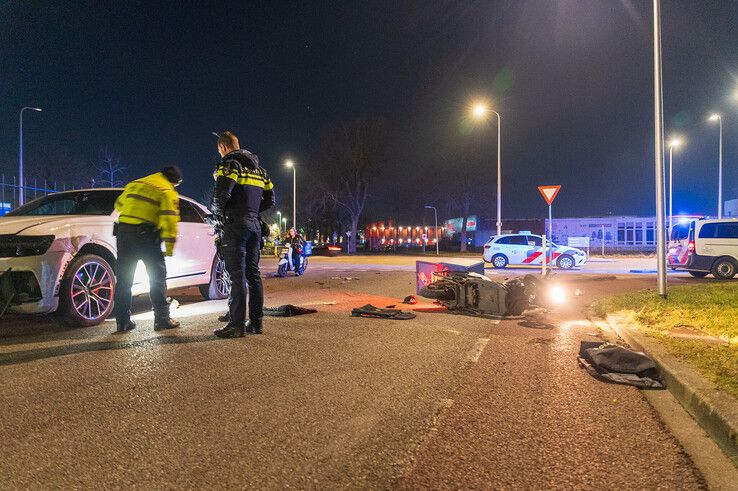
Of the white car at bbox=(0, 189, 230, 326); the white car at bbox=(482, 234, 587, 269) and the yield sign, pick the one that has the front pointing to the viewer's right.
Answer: the white car at bbox=(482, 234, 587, 269)

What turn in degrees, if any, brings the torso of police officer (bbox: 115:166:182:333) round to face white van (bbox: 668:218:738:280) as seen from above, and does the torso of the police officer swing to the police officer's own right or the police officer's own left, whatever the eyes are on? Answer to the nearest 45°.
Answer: approximately 45° to the police officer's own right

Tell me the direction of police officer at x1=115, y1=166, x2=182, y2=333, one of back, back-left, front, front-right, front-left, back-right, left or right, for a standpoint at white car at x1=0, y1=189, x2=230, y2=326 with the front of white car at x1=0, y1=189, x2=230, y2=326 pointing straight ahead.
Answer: left

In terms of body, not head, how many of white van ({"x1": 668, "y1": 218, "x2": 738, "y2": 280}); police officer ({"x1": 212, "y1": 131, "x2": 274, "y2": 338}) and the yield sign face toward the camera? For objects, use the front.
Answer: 1

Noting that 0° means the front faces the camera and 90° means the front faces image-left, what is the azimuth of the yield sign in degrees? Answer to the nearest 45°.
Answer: approximately 0°

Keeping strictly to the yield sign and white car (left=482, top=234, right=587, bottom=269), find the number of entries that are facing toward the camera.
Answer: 1

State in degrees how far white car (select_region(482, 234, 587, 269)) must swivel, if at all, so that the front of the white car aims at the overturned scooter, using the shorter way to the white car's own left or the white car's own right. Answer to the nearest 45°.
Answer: approximately 90° to the white car's own right

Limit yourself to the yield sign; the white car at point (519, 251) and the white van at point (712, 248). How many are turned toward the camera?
1

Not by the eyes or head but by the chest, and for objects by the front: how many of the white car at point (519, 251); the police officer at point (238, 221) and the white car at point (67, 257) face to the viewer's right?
1

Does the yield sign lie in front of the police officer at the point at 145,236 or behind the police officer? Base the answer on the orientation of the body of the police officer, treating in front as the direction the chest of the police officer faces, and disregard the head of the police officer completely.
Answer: in front

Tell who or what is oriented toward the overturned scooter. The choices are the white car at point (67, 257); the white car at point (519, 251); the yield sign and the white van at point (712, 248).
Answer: the yield sign

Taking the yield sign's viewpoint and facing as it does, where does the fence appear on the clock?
The fence is roughly at 3 o'clock from the yield sign.
